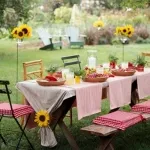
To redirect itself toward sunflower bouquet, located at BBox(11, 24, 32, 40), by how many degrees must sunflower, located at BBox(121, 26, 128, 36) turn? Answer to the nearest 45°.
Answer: approximately 45° to its right

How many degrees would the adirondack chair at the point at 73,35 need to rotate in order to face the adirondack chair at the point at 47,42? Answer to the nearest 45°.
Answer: approximately 90° to its right

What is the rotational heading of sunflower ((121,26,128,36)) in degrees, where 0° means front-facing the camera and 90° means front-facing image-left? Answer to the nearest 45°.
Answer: approximately 0°

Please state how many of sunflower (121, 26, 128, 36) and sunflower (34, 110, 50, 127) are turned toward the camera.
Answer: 2

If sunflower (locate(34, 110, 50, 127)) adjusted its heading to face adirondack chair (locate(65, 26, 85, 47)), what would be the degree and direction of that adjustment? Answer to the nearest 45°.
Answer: approximately 180°

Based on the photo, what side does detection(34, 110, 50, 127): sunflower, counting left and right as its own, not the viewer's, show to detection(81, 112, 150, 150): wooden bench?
left

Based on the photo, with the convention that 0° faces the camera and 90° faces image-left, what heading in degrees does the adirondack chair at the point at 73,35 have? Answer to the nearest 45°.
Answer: approximately 315°

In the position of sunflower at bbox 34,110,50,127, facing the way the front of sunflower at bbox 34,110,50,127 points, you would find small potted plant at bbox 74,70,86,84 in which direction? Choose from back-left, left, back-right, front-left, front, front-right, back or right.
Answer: back-left
